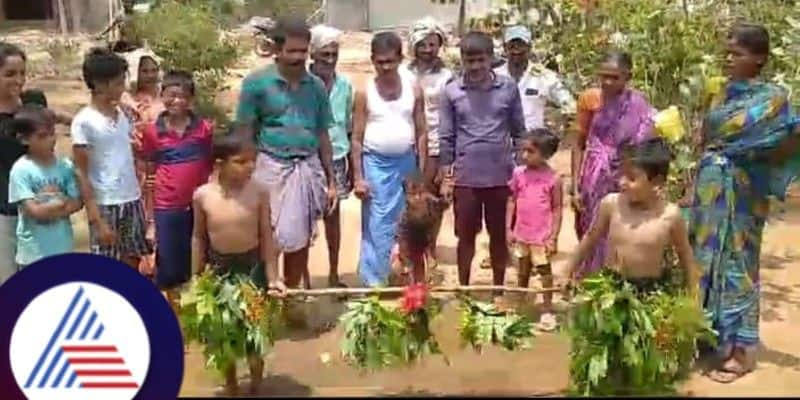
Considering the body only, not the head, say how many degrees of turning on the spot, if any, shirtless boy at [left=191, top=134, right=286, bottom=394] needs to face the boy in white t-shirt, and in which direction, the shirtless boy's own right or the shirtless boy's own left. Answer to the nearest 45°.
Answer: approximately 135° to the shirtless boy's own right

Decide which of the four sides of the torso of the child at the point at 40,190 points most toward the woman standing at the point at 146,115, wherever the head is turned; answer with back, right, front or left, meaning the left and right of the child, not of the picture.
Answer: left

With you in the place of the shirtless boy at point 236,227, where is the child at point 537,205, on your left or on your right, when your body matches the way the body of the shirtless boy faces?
on your left
